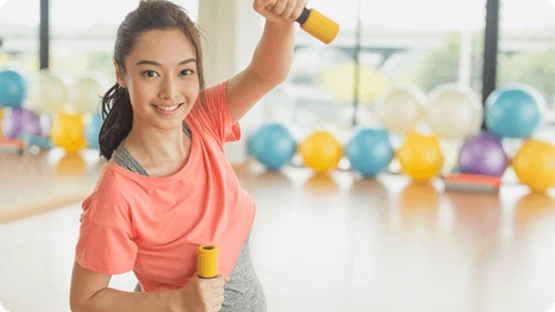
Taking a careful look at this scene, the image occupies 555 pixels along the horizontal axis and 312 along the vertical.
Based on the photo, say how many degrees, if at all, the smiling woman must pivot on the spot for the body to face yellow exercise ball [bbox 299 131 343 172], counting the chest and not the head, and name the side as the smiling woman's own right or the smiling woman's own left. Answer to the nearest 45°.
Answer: approximately 135° to the smiling woman's own left

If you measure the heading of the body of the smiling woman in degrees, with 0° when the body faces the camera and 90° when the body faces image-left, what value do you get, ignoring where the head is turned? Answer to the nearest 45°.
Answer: approximately 315°

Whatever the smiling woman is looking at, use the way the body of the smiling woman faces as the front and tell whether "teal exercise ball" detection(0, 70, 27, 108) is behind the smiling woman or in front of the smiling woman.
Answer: behind

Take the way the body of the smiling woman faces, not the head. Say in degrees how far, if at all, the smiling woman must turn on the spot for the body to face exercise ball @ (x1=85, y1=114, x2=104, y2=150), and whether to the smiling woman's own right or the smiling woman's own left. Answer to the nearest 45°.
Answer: approximately 135° to the smiling woman's own left

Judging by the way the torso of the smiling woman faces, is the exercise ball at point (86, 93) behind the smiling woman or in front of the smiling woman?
behind

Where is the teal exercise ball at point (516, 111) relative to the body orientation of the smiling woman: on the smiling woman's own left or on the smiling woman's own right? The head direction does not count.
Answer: on the smiling woman's own left

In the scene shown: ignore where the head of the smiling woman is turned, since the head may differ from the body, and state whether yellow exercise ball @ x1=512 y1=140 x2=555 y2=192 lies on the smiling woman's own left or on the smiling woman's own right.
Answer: on the smiling woman's own left

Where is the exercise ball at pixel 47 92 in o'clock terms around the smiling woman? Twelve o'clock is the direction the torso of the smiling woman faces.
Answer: The exercise ball is roughly at 7 o'clock from the smiling woman.

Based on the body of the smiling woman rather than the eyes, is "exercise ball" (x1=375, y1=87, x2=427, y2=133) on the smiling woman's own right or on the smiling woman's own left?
on the smiling woman's own left

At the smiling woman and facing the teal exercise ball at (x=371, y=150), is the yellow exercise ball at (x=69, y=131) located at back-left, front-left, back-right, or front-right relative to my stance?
front-left
